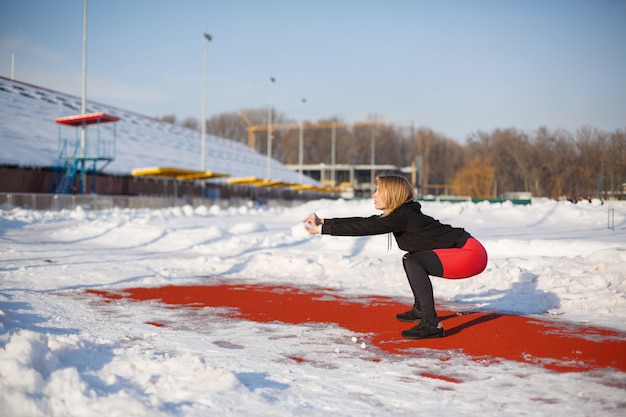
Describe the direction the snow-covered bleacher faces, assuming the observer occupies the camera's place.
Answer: facing the viewer and to the right of the viewer

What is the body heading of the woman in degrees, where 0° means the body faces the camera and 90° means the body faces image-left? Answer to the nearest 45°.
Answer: approximately 90°

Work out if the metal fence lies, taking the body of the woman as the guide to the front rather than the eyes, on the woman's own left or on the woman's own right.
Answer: on the woman's own right

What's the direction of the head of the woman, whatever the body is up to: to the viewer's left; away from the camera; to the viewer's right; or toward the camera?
to the viewer's left

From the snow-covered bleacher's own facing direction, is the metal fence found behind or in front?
in front
